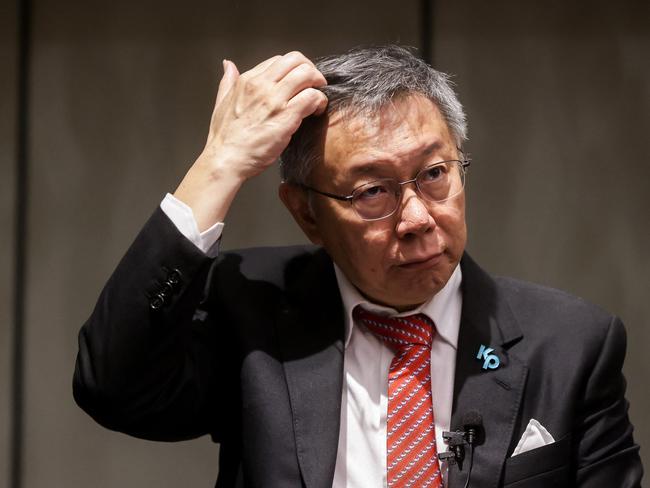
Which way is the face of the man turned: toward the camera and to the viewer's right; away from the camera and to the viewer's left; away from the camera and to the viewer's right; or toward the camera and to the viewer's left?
toward the camera and to the viewer's right

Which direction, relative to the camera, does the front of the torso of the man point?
toward the camera
